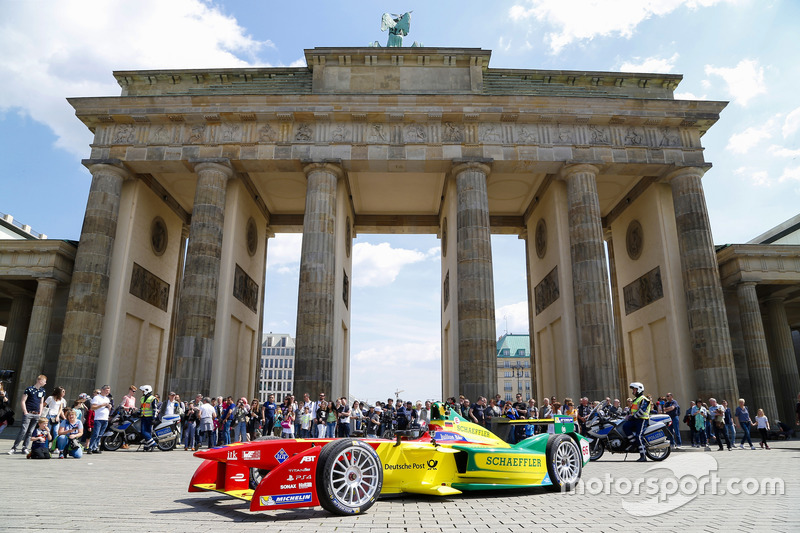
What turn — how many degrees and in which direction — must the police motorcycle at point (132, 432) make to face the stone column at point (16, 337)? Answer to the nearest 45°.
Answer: approximately 45° to its right

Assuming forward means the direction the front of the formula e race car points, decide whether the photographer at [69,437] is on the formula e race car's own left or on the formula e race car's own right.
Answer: on the formula e race car's own right

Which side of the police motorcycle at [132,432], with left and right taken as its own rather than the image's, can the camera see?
left

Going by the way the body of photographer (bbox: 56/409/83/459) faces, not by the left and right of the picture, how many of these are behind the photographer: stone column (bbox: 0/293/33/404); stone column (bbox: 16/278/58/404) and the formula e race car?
2

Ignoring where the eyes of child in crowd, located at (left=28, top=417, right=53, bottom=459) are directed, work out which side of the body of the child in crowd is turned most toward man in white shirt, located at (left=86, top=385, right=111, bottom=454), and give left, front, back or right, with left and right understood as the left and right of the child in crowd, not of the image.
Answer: left

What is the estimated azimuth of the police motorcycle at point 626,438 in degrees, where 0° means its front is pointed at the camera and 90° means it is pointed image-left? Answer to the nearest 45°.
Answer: approximately 90°

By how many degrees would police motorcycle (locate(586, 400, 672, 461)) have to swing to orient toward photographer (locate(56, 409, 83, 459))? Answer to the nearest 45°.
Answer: approximately 45° to its left

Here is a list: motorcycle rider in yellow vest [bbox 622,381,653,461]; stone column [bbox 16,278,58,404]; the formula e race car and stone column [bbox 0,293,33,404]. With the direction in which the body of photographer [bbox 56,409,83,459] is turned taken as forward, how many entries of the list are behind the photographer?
2
